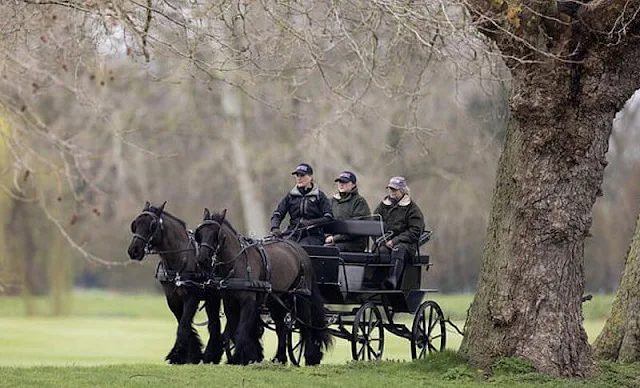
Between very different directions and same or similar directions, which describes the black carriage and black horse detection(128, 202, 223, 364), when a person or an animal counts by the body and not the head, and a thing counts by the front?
same or similar directions

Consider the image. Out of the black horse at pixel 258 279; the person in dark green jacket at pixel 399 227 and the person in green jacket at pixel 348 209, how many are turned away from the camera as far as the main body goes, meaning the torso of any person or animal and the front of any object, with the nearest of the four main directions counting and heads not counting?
0

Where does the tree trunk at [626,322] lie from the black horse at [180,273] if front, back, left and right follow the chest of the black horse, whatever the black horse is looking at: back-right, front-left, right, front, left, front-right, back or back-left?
back-left

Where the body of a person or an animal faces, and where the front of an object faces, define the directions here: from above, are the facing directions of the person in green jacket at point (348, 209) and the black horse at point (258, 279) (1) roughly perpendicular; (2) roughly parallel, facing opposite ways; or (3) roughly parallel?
roughly parallel

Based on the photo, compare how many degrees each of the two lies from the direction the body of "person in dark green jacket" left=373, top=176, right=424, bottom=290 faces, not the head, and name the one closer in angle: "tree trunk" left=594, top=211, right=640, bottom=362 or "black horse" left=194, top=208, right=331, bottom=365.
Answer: the black horse

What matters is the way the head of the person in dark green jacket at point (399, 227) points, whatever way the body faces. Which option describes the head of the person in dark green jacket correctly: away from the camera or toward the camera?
toward the camera

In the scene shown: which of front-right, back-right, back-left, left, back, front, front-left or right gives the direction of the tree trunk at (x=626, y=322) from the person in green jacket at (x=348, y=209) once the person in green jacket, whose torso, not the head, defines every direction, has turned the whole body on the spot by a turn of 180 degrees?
front-right

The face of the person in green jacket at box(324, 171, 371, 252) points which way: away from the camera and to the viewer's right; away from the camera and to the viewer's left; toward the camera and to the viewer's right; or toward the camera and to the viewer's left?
toward the camera and to the viewer's left

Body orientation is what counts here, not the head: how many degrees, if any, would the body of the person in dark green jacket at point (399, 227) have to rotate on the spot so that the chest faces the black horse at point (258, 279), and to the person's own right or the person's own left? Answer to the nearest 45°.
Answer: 0° — they already face it

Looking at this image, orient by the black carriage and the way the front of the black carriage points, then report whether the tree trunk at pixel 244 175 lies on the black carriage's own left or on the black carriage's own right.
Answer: on the black carriage's own right

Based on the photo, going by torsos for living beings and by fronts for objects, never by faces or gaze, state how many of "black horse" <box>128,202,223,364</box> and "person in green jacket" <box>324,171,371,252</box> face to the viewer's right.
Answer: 0

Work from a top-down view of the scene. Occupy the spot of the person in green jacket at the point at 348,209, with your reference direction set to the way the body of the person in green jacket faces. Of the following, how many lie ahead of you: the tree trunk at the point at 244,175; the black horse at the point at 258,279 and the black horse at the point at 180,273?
2

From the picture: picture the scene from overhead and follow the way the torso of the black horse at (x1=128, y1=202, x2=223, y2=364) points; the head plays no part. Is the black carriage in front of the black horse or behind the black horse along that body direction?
behind

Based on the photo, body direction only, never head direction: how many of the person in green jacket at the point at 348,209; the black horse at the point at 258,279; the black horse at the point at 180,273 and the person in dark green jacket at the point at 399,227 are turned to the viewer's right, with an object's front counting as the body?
0

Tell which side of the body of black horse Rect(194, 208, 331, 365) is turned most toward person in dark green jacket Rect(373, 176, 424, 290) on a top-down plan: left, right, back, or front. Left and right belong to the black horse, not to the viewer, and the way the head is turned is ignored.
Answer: back

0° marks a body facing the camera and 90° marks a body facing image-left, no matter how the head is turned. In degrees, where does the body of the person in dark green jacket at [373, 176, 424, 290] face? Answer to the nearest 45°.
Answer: approximately 45°

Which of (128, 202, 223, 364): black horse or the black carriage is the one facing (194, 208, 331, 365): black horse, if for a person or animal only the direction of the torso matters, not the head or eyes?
the black carriage

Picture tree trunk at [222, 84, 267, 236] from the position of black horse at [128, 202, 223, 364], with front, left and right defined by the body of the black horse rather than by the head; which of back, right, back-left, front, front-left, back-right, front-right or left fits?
back-right

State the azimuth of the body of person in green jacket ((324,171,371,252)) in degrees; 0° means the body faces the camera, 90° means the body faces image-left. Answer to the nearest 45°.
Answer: approximately 45°

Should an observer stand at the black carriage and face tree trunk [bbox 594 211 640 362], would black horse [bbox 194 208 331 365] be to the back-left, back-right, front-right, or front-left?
back-right

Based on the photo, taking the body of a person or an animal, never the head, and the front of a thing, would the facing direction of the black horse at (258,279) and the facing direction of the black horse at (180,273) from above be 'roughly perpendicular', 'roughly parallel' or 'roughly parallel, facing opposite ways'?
roughly parallel
